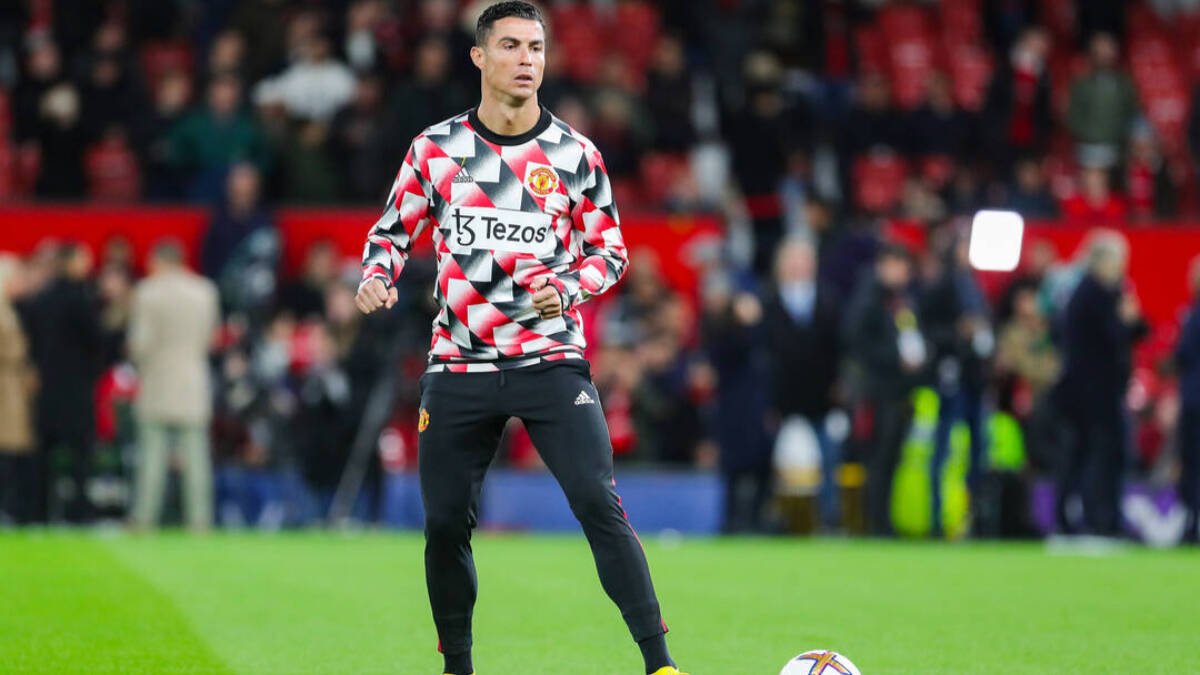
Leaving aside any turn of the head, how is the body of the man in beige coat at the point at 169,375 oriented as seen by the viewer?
away from the camera

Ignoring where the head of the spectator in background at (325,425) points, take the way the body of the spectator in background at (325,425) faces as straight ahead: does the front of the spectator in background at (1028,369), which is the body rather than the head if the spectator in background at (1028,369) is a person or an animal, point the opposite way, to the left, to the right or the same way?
the same way

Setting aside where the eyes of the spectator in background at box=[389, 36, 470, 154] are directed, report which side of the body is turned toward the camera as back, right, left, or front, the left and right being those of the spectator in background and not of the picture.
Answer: front

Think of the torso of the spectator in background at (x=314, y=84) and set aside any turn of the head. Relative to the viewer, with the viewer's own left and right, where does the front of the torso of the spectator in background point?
facing the viewer

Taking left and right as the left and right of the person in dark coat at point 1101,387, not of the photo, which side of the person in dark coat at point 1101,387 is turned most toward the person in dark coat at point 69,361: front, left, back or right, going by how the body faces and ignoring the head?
back

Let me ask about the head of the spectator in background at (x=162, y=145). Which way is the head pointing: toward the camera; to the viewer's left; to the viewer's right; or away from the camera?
toward the camera

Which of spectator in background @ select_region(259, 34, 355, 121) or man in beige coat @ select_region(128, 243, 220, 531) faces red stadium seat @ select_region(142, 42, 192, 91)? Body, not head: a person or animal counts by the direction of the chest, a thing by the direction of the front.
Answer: the man in beige coat

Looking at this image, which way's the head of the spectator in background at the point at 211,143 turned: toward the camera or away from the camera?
toward the camera

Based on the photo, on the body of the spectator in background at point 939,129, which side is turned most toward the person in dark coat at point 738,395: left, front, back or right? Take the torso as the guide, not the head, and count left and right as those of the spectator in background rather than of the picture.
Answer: front

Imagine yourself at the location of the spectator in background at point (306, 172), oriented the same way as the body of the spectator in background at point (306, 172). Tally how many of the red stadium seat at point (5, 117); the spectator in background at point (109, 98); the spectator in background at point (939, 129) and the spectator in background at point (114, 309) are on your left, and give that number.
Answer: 1

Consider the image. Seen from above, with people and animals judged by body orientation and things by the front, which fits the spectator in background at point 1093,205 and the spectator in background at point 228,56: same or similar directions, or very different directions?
same or similar directions

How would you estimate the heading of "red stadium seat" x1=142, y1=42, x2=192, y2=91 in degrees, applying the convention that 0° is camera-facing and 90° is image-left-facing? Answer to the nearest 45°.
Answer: approximately 0°

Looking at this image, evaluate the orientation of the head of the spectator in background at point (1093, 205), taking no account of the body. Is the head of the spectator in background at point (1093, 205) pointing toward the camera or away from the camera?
toward the camera

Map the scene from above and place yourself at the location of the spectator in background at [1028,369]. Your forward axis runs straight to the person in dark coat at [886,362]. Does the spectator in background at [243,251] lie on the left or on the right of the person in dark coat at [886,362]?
right

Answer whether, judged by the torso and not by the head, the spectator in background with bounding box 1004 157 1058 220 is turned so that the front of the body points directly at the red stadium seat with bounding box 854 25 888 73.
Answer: no

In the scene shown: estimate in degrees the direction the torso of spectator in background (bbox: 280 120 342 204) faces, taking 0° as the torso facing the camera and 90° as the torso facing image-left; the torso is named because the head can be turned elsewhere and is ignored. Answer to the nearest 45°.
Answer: approximately 0°

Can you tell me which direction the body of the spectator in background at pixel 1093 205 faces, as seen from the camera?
toward the camera

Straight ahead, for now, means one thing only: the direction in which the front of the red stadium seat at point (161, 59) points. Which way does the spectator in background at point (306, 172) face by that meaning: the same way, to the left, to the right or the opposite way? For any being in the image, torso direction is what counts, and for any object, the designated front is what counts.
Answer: the same way

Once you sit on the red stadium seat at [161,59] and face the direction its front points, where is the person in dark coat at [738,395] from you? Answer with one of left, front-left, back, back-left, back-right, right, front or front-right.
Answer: front-left
